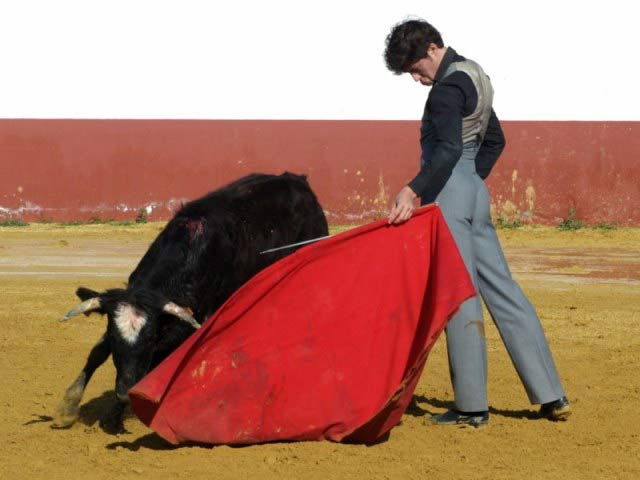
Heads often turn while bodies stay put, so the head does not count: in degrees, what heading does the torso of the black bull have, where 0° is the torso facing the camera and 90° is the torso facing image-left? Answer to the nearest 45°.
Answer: approximately 45°
